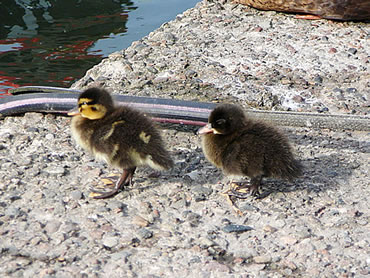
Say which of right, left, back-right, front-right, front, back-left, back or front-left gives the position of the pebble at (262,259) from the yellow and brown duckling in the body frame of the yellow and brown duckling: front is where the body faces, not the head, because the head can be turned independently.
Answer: back-left

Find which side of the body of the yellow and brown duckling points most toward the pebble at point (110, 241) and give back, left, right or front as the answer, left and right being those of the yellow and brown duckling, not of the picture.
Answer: left

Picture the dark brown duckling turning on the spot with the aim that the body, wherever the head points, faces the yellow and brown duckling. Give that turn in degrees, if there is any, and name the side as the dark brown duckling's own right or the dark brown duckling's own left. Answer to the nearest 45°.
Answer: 0° — it already faces it

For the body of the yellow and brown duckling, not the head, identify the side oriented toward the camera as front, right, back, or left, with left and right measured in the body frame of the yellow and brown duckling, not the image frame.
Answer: left

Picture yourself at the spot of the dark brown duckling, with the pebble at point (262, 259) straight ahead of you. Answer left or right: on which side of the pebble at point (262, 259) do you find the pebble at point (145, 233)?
right

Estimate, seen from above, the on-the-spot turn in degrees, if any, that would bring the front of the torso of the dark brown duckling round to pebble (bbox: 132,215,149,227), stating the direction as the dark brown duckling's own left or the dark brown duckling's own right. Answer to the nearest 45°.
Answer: approximately 45° to the dark brown duckling's own left

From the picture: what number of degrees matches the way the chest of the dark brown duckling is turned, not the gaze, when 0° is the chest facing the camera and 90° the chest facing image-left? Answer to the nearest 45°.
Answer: approximately 90°

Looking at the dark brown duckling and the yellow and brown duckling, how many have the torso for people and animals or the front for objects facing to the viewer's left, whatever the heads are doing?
2

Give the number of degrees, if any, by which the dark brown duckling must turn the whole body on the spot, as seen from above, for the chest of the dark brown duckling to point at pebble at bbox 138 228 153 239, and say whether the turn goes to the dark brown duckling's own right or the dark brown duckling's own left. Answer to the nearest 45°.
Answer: approximately 45° to the dark brown duckling's own left
